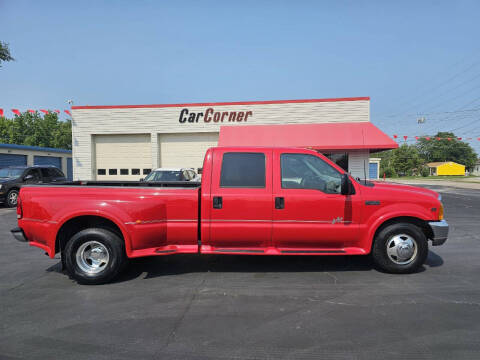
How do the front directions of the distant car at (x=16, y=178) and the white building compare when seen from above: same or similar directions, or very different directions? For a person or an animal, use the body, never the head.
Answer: same or similar directions

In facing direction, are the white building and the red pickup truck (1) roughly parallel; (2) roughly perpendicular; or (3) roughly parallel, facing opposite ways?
roughly perpendicular

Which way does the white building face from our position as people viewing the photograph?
facing the viewer

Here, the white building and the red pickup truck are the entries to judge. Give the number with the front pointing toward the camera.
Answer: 1

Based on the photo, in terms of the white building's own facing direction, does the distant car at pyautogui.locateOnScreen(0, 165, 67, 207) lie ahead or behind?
ahead

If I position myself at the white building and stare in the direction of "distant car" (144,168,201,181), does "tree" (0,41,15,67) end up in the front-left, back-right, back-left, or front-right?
front-right

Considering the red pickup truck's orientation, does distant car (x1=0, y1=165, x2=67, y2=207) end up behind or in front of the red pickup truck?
behind

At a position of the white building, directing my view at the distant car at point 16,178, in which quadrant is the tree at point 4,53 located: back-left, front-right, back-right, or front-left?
front-right

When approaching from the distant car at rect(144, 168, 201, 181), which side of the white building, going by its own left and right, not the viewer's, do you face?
front

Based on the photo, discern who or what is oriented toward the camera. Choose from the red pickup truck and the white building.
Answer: the white building

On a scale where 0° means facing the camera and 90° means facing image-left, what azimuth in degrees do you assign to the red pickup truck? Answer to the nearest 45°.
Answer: approximately 270°

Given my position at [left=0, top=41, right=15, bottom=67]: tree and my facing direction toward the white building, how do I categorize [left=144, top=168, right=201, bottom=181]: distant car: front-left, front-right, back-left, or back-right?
front-right

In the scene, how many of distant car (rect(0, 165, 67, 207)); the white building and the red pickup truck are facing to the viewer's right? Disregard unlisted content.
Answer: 1
